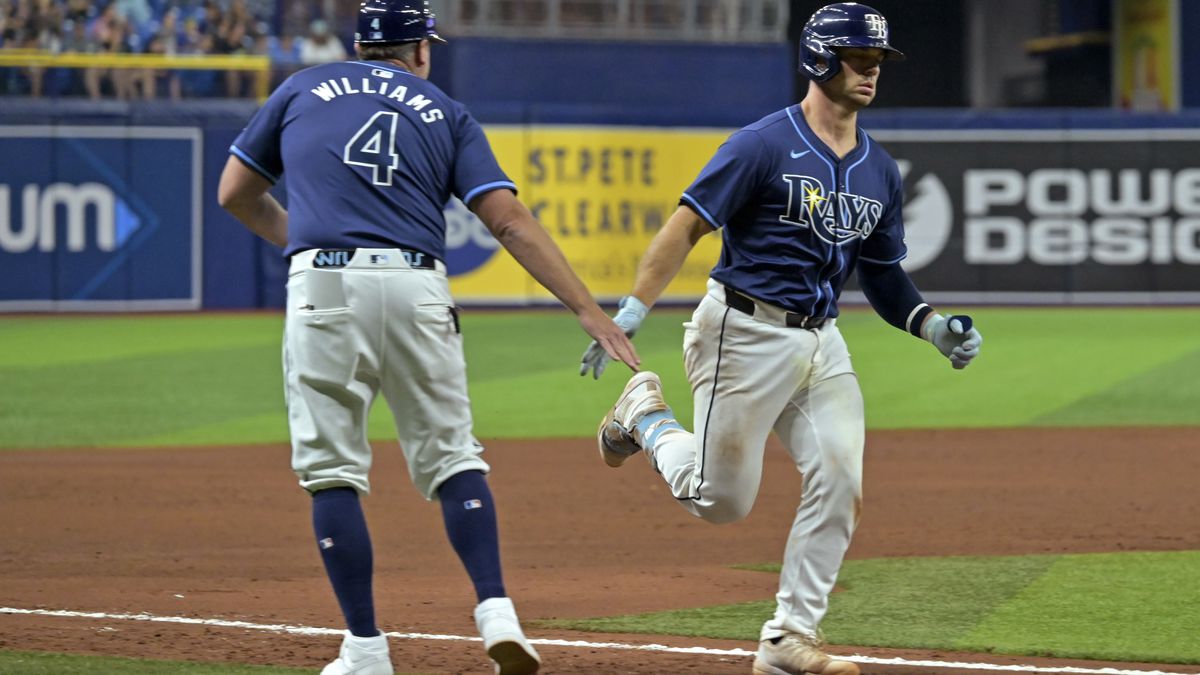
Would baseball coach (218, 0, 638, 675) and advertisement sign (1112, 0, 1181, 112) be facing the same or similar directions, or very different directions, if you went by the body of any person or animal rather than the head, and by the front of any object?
very different directions

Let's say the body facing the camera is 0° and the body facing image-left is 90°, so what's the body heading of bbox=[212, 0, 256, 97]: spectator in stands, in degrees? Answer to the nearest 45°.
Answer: approximately 0°

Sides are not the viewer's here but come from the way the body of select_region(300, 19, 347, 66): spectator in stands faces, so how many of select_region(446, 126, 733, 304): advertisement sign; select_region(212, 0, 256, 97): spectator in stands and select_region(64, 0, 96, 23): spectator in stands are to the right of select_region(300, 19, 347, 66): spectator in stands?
2

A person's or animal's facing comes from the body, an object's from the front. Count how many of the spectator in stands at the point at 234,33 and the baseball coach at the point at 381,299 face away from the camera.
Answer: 1

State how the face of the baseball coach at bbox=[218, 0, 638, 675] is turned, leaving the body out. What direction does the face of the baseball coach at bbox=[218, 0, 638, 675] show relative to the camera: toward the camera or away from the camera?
away from the camera

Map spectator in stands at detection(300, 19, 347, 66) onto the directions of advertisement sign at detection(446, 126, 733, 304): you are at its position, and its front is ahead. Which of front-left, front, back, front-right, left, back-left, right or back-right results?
back-right

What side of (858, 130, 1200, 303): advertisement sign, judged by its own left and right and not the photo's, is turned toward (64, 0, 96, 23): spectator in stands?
right

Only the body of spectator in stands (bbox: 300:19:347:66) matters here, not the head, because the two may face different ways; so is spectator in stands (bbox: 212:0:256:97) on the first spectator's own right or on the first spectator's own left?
on the first spectator's own right
